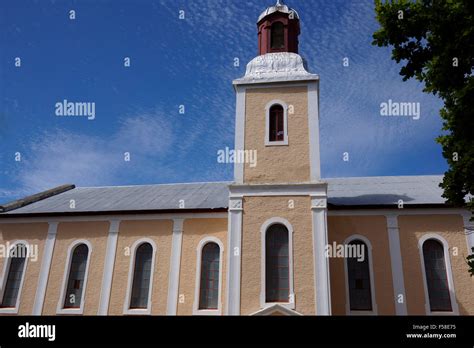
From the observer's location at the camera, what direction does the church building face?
facing the viewer
